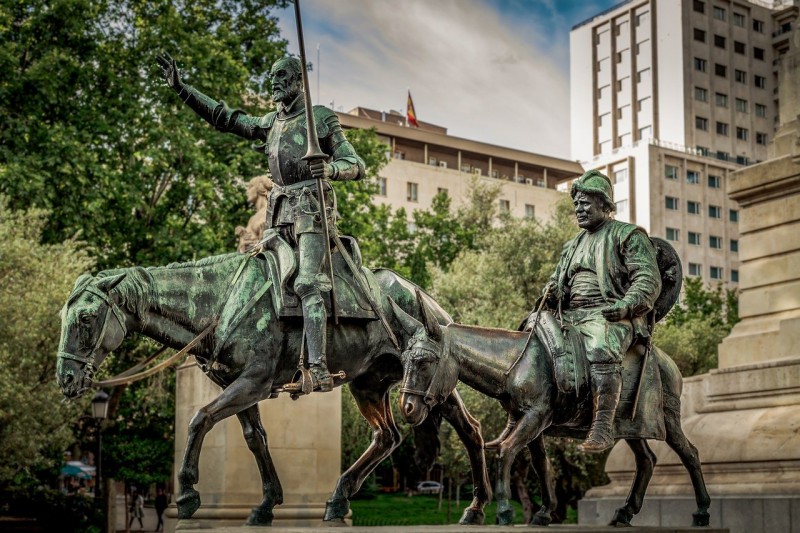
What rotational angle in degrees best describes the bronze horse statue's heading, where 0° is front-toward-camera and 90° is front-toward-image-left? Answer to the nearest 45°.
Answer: approximately 90°

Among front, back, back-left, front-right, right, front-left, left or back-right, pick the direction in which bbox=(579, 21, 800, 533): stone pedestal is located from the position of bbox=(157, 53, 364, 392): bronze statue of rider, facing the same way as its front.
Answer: back

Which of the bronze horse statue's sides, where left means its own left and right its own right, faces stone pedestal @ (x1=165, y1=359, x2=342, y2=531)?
right

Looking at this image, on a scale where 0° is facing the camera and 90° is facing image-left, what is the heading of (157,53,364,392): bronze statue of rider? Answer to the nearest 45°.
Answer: approximately 45°

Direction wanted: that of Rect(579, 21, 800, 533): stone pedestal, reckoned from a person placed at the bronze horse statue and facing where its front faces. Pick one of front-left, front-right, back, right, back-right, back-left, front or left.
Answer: back-right
